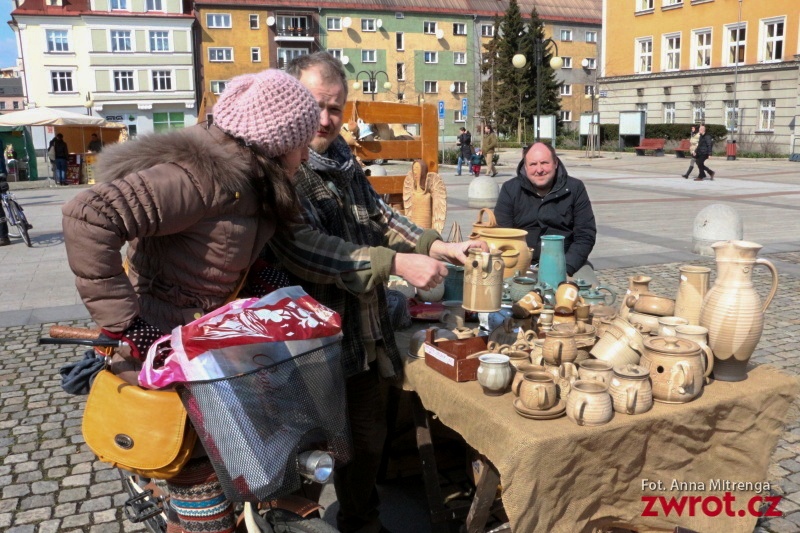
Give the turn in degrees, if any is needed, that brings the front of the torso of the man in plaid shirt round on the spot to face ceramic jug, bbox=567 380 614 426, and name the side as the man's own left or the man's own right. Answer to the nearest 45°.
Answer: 0° — they already face it

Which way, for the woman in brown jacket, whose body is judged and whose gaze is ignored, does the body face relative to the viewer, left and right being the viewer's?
facing to the right of the viewer

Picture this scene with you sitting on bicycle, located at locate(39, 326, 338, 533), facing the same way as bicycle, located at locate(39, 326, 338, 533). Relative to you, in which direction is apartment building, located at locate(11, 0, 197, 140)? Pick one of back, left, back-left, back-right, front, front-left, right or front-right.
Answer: back-left

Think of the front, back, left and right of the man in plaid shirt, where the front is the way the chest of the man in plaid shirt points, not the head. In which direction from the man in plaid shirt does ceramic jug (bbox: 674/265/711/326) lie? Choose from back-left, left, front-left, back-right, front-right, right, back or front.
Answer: front-left

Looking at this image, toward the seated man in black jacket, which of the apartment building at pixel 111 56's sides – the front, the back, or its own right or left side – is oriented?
front

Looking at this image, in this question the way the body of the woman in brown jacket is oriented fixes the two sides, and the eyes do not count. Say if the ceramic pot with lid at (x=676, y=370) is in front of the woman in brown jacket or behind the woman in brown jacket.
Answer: in front

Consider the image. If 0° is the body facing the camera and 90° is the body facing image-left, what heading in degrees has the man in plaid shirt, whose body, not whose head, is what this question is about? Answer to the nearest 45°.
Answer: approximately 315°

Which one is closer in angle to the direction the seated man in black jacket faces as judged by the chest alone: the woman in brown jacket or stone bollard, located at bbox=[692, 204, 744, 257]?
the woman in brown jacket

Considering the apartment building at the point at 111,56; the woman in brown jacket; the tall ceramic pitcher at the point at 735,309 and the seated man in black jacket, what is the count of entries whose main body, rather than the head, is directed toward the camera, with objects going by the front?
2

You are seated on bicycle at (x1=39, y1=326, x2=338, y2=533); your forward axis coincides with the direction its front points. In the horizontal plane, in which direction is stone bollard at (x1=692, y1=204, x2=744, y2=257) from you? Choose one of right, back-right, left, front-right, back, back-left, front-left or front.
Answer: left

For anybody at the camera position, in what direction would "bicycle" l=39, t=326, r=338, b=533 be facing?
facing the viewer and to the right of the viewer

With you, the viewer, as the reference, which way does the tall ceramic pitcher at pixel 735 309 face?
facing to the left of the viewer

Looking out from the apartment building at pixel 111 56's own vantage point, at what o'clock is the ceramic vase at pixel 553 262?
The ceramic vase is roughly at 12 o'clock from the apartment building.

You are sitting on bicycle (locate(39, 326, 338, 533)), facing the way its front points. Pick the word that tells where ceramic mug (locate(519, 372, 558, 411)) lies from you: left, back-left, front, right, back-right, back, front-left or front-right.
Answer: front-left
